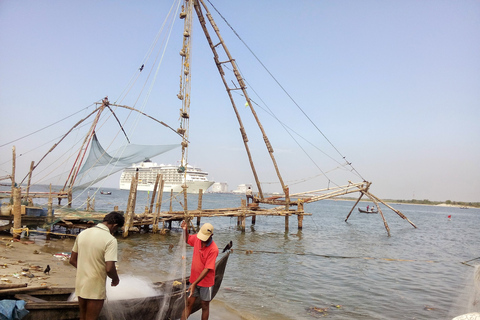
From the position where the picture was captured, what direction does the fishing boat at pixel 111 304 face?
facing to the right of the viewer

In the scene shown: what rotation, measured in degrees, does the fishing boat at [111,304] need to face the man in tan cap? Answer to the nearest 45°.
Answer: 0° — it already faces them
